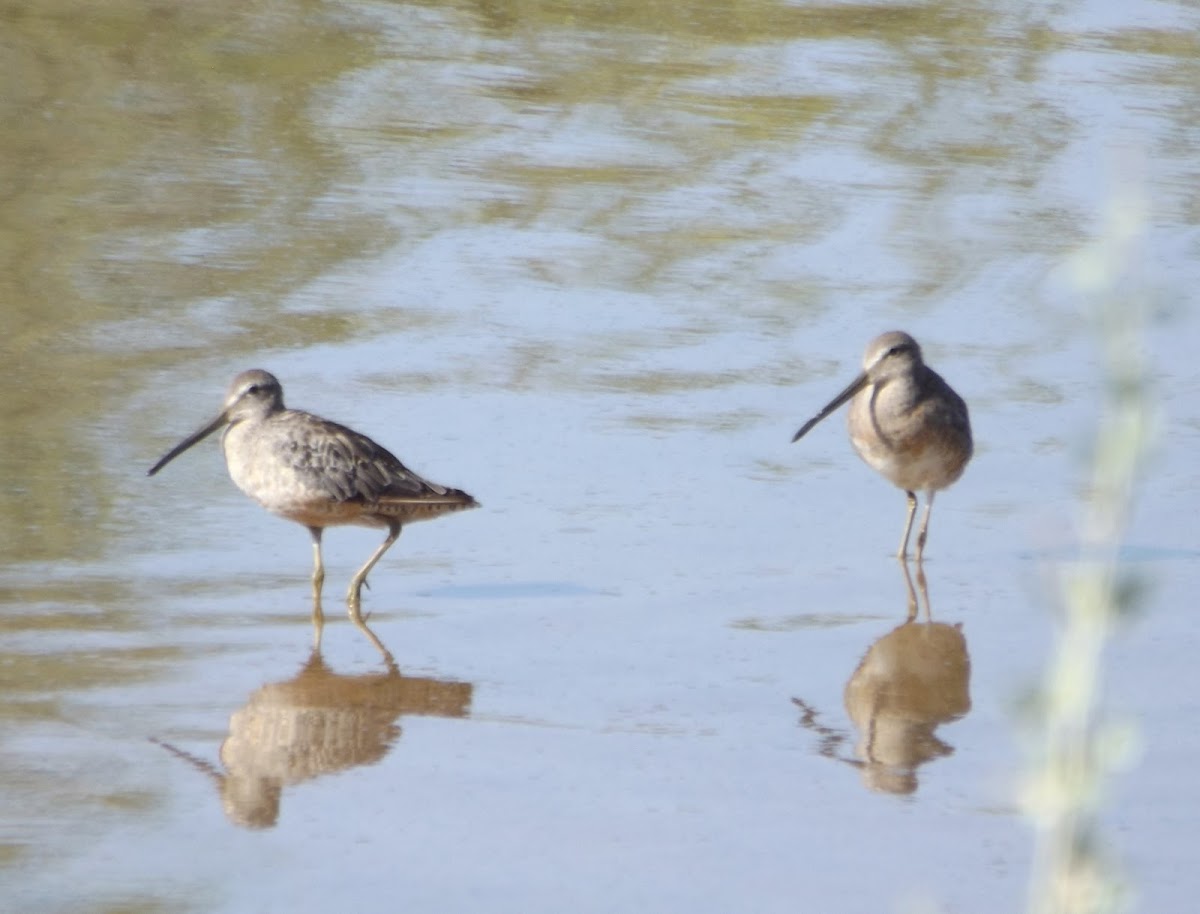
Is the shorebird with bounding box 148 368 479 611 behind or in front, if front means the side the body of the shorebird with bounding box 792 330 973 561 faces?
in front

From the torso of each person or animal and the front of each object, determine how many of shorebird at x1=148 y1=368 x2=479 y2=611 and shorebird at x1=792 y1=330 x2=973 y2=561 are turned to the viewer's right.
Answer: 0

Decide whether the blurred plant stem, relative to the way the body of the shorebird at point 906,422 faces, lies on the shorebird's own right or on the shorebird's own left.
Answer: on the shorebird's own left

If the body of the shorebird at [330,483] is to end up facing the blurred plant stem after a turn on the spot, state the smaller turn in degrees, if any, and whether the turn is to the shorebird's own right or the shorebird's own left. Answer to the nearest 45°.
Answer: approximately 90° to the shorebird's own left

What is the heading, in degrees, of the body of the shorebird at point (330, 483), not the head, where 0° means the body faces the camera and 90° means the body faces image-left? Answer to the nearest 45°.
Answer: approximately 90°

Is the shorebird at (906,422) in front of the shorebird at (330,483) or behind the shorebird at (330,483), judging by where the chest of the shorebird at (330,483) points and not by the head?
behind
